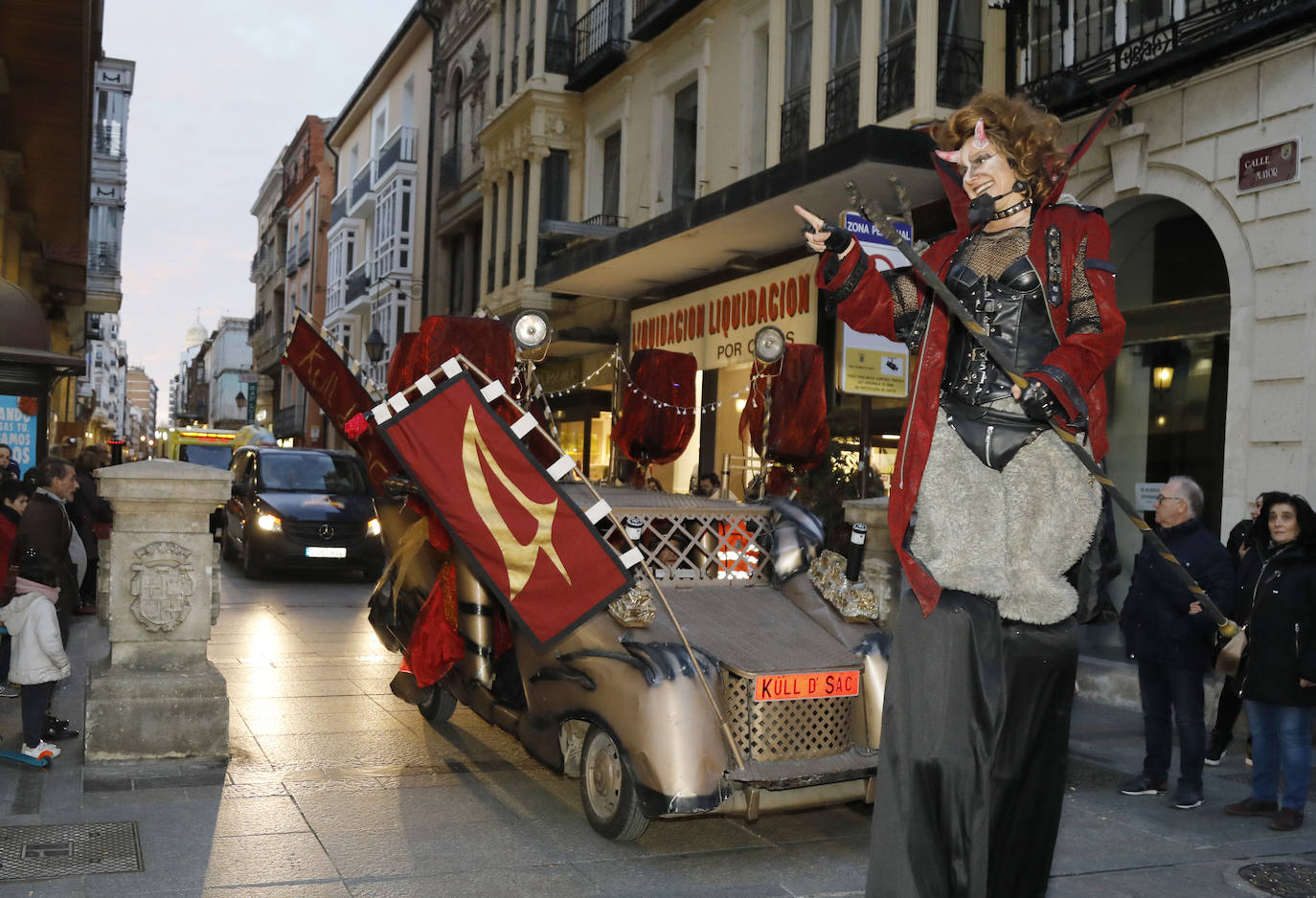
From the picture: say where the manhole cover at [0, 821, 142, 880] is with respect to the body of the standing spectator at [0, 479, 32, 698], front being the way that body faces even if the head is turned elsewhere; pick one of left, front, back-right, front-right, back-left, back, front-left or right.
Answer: right

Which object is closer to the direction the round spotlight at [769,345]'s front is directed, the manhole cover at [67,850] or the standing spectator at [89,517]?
the manhole cover

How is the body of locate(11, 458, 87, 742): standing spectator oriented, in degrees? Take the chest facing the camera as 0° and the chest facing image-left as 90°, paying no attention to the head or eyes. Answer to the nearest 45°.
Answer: approximately 270°

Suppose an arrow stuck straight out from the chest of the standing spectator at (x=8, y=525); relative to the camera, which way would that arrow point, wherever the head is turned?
to the viewer's right

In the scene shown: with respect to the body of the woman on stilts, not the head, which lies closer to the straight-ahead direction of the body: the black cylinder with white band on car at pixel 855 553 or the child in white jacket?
the child in white jacket

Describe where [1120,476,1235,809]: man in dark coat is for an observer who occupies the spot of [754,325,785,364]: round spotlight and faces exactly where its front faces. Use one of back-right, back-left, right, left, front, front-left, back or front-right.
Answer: front-left

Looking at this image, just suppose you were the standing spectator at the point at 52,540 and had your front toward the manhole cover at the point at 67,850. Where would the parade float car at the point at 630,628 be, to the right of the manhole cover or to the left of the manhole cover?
left
